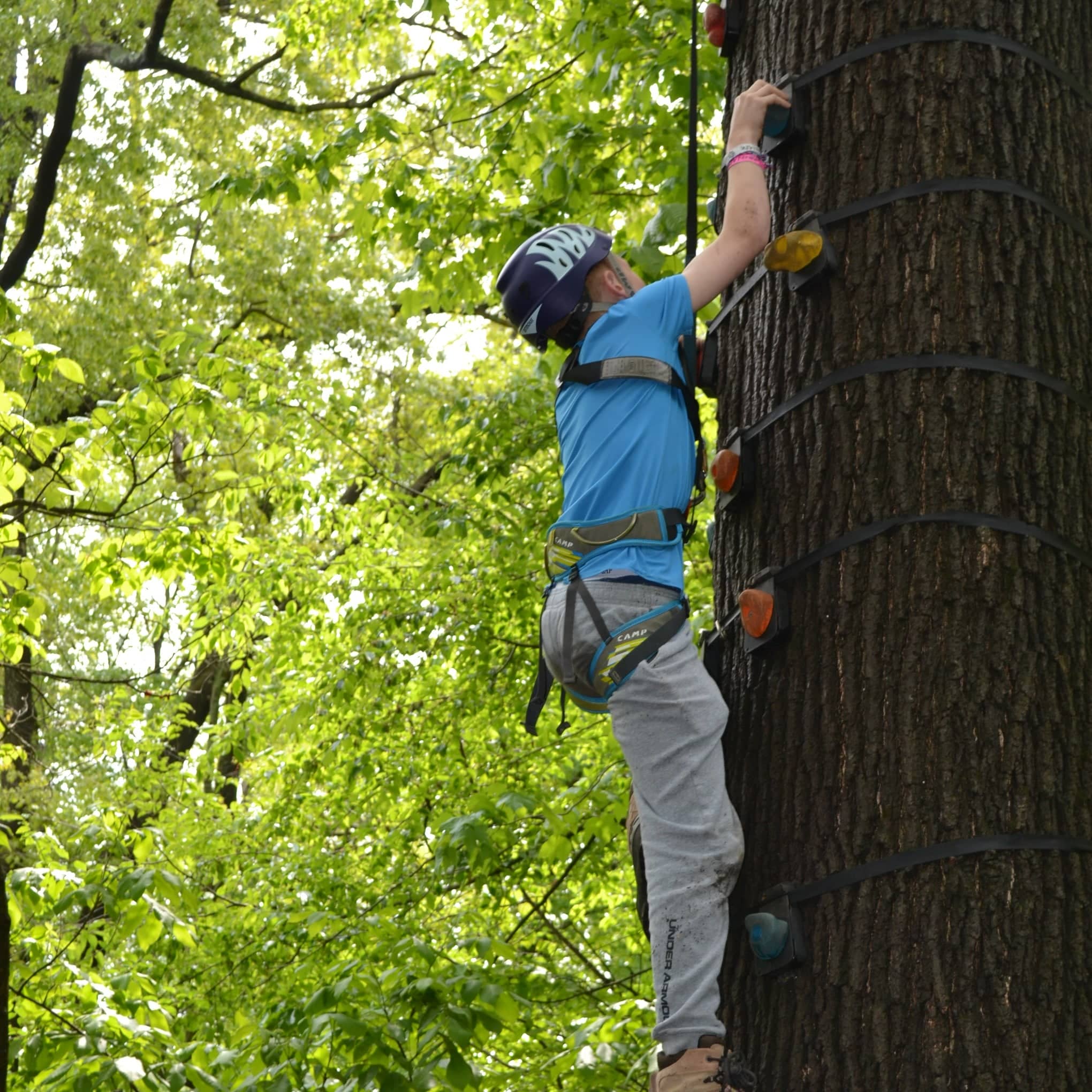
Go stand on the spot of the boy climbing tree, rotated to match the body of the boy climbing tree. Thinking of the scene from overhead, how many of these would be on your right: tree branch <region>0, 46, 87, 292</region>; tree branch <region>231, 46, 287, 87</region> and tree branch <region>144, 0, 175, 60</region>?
0

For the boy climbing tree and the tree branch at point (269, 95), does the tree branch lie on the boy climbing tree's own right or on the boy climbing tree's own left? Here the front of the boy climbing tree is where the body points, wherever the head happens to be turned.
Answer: on the boy climbing tree's own left

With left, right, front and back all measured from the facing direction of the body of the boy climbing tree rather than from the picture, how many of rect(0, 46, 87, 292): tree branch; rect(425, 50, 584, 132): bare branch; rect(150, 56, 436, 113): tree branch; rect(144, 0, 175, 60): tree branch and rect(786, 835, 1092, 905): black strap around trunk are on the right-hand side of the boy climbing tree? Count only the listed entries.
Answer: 1

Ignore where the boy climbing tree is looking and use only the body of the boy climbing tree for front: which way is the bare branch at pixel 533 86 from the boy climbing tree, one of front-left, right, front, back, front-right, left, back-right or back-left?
front-left

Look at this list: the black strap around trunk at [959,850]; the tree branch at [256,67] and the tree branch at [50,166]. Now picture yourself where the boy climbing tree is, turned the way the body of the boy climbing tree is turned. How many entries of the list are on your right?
1

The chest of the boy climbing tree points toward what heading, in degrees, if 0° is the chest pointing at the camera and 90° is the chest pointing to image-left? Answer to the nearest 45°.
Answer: approximately 225°
